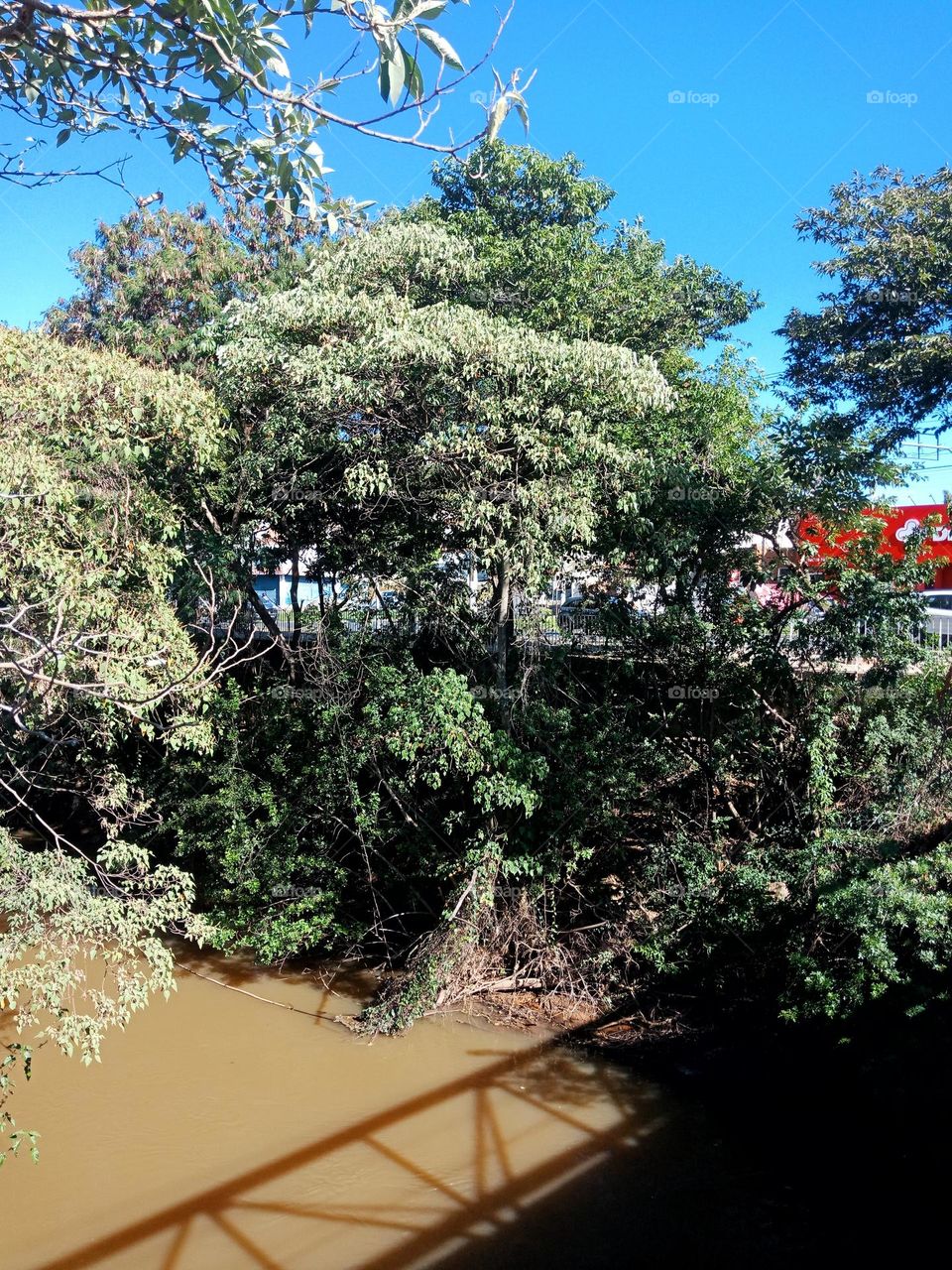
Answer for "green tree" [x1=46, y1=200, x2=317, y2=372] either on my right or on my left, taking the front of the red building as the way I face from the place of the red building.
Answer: on my right

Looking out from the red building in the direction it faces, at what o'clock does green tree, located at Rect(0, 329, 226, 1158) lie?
The green tree is roughly at 2 o'clock from the red building.

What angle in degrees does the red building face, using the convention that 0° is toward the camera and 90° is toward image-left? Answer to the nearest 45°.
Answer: approximately 0°

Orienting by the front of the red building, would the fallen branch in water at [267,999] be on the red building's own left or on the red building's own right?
on the red building's own right

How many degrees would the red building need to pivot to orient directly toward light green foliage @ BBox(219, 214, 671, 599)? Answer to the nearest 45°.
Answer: approximately 90° to its right
